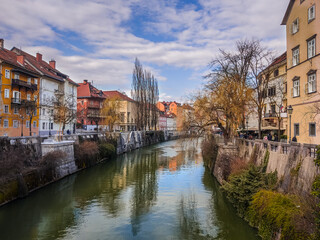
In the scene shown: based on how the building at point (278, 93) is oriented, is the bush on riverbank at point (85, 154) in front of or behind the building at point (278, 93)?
in front

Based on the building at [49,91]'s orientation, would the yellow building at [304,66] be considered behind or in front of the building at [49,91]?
in front

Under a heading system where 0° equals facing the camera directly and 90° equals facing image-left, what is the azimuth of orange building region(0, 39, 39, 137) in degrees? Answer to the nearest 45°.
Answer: approximately 315°

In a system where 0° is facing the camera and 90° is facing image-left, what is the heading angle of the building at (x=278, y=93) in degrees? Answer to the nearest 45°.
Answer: approximately 45°

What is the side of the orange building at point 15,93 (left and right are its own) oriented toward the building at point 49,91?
left

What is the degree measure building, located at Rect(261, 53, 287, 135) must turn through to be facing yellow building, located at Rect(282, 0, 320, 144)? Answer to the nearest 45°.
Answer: approximately 45° to its left

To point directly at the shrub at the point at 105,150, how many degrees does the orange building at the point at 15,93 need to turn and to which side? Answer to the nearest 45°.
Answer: approximately 45° to its left

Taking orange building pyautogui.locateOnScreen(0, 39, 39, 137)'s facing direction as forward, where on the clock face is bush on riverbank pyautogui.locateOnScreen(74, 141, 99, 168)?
The bush on riverbank is roughly at 12 o'clock from the orange building.

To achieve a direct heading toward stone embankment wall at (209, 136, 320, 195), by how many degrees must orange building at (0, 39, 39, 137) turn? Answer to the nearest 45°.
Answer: approximately 45° to its right

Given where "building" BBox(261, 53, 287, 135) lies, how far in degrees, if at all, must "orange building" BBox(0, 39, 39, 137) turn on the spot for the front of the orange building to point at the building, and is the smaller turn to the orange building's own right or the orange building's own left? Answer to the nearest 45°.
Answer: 0° — it already faces it
